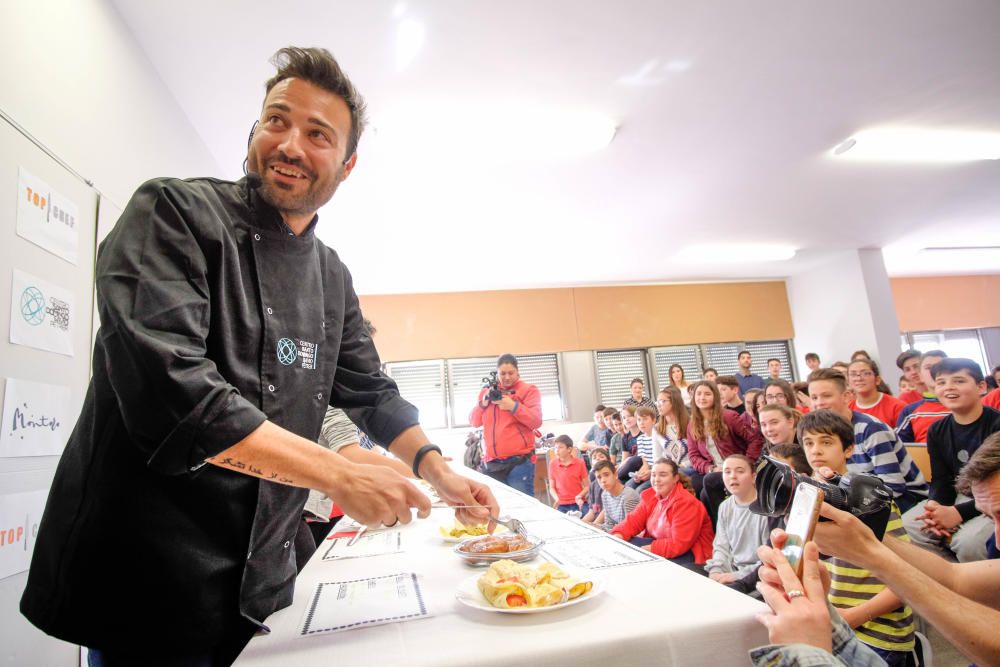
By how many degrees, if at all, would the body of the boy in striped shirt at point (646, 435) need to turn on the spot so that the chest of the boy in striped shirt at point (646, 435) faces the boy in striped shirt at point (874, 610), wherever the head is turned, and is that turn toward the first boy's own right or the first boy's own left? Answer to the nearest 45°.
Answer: approximately 45° to the first boy's own left

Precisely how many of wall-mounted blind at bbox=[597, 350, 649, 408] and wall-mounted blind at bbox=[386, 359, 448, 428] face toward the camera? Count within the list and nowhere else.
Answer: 2

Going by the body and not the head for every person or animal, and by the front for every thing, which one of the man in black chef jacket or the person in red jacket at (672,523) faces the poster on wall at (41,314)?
the person in red jacket

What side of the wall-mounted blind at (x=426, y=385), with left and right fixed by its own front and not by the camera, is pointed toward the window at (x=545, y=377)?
left

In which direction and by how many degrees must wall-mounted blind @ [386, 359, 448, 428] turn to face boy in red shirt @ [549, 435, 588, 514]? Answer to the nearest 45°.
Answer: approximately 45° to its left

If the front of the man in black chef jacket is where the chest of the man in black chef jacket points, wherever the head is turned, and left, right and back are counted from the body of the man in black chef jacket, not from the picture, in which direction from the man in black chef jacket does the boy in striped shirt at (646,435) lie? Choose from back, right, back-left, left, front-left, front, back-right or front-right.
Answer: left

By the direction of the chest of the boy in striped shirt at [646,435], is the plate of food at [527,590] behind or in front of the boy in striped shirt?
in front

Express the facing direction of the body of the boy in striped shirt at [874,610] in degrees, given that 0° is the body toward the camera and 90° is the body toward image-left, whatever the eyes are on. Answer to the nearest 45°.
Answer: approximately 45°

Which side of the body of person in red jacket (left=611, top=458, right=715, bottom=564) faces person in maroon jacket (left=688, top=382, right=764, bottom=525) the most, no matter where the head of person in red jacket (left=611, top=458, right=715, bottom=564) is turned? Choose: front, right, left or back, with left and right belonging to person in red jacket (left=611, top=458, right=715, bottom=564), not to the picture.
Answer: back

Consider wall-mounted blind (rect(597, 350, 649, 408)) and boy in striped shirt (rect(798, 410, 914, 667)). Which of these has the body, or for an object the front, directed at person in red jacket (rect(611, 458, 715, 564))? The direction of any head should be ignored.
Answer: the wall-mounted blind

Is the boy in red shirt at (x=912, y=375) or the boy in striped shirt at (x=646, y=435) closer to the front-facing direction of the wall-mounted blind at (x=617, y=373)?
the boy in striped shirt

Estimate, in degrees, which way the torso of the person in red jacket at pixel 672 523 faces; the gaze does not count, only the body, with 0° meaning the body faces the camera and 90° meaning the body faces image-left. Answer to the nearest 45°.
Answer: approximately 45°

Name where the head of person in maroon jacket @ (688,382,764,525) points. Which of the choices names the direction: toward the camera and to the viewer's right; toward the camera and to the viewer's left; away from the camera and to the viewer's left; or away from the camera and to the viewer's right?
toward the camera and to the viewer's left

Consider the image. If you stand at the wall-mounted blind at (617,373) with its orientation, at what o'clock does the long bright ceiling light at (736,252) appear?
The long bright ceiling light is roughly at 10 o'clock from the wall-mounted blind.

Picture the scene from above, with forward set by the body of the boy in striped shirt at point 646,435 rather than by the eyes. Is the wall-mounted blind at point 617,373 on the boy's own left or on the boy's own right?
on the boy's own right
